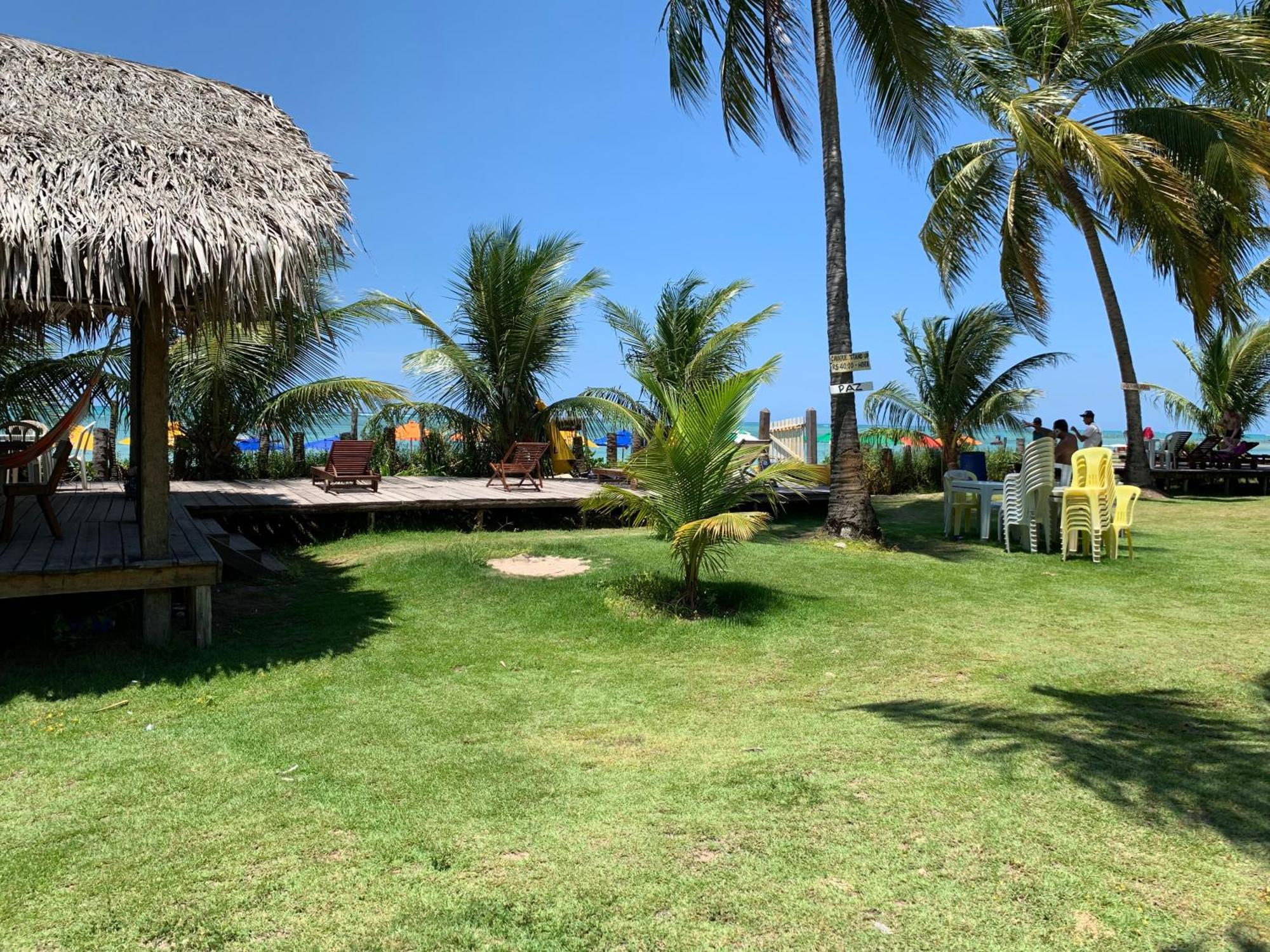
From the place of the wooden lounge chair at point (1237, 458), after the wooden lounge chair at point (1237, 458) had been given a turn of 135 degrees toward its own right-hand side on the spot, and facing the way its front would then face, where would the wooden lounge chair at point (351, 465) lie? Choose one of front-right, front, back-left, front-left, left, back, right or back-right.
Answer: back

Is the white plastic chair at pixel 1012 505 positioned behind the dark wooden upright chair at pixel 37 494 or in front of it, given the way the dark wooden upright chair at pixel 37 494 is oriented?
behind

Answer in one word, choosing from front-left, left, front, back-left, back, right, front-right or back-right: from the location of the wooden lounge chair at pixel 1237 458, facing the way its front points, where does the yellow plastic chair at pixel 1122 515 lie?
left

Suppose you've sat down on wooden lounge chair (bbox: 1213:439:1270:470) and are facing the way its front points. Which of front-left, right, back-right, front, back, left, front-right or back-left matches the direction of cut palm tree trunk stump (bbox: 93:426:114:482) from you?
front-left

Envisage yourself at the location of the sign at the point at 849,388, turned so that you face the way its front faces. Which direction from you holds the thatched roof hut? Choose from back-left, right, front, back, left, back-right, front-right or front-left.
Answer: front-right

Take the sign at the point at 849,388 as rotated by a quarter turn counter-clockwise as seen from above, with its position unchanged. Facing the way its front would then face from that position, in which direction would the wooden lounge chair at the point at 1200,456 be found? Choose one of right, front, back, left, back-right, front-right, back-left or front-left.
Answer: front-left

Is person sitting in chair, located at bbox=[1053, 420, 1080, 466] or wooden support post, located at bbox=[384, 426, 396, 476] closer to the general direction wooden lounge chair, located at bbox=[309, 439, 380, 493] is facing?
the wooden support post

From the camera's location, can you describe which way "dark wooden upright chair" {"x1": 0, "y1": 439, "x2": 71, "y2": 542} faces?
facing to the left of the viewer

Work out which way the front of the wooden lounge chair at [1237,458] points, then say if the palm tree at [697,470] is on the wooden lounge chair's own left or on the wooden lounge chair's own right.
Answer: on the wooden lounge chair's own left

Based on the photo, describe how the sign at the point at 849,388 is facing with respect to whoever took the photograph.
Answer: facing the viewer

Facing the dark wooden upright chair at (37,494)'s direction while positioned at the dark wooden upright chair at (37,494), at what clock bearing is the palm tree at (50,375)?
The palm tree is roughly at 3 o'clock from the dark wooden upright chair.

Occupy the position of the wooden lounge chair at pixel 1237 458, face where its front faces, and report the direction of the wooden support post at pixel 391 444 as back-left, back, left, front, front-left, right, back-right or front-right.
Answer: front-left
